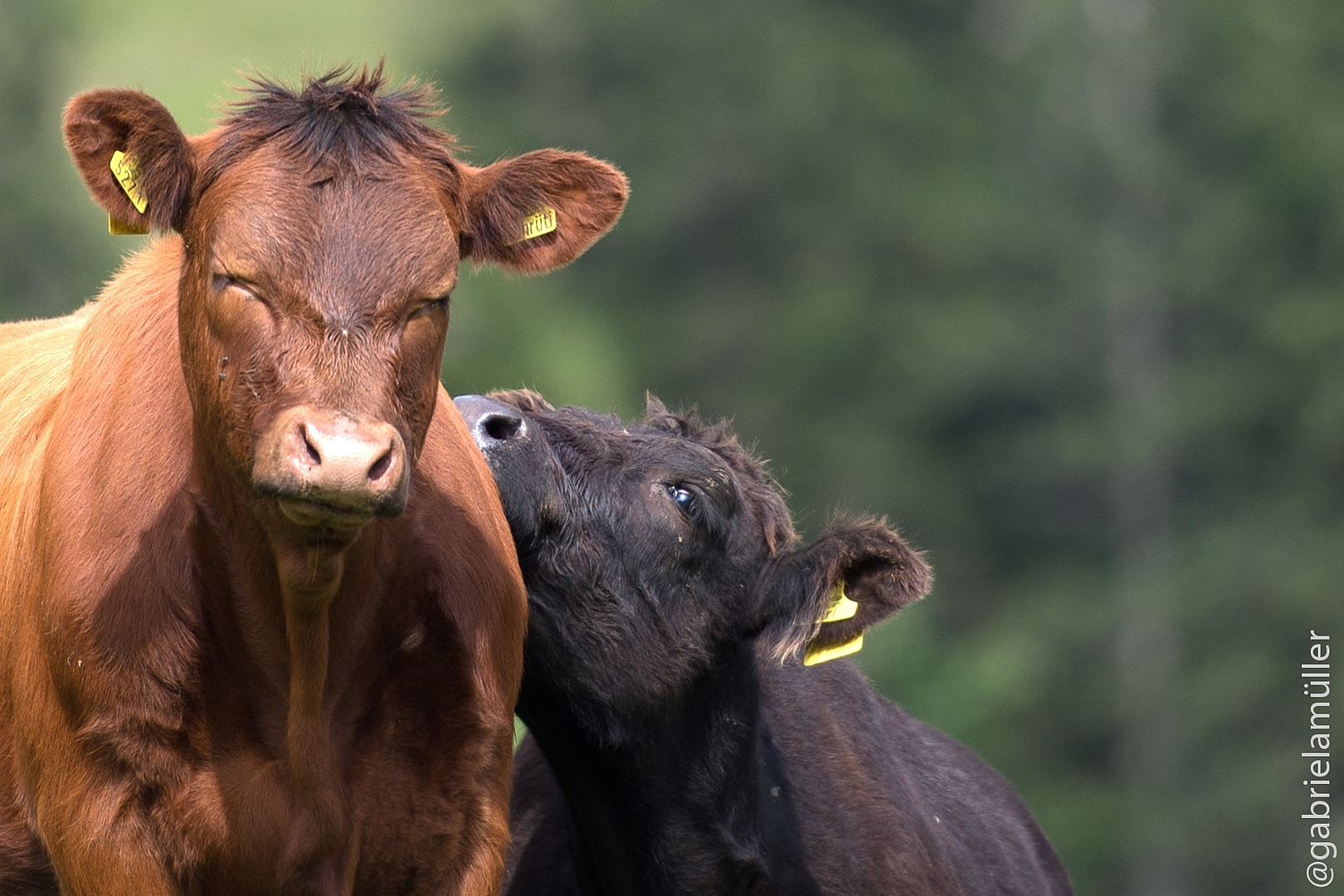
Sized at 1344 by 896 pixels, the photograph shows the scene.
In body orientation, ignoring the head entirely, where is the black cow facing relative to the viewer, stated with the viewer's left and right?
facing the viewer and to the left of the viewer

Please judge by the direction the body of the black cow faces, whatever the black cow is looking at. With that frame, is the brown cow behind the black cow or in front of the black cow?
in front
